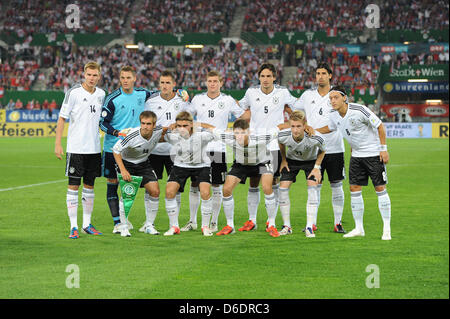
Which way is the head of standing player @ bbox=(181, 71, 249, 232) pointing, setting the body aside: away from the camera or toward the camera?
toward the camera

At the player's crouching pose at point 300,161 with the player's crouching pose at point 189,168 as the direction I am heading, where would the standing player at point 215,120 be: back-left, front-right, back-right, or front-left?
front-right

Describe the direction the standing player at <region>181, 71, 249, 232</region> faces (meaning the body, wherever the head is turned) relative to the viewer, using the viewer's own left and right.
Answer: facing the viewer

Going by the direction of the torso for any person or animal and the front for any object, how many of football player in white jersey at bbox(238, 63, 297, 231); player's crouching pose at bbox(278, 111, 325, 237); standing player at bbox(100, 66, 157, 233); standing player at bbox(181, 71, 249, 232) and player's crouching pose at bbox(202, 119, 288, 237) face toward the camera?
5

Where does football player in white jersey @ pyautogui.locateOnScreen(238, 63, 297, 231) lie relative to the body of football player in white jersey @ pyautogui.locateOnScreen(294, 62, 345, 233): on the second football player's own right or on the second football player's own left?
on the second football player's own right

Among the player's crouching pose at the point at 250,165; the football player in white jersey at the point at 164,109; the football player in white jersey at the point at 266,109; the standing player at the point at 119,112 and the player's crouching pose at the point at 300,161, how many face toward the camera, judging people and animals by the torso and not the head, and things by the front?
5

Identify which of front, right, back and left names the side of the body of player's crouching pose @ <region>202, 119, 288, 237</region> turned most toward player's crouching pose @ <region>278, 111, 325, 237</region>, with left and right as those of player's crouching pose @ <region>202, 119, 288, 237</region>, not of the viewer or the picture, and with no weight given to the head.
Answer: left

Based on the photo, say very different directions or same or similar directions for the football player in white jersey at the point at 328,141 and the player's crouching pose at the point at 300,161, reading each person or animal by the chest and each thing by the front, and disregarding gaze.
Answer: same or similar directions

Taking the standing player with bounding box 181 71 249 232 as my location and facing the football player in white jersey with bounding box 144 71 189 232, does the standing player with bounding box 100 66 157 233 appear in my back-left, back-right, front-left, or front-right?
front-left

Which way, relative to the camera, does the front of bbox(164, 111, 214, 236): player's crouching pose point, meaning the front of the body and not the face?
toward the camera

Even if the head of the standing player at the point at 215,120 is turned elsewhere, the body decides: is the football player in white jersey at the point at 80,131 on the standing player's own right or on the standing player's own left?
on the standing player's own right

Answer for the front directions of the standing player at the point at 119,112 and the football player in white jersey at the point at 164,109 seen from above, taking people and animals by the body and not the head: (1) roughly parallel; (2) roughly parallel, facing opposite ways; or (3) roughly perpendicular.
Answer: roughly parallel

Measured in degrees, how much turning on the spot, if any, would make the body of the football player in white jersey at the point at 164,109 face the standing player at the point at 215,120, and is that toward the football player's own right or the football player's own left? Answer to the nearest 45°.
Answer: approximately 90° to the football player's own left

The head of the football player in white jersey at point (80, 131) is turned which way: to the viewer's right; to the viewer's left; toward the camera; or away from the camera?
toward the camera

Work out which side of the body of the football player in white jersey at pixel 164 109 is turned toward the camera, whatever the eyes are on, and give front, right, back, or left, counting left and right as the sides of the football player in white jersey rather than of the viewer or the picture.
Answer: front

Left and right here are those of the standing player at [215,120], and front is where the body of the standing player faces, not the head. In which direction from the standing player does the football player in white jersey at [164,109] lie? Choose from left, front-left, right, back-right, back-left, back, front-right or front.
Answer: right

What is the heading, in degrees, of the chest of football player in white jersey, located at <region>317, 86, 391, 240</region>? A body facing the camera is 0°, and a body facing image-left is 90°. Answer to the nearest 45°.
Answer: approximately 45°

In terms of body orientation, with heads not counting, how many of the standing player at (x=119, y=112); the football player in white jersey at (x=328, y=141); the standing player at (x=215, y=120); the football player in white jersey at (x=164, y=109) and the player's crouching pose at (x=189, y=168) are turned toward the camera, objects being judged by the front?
5

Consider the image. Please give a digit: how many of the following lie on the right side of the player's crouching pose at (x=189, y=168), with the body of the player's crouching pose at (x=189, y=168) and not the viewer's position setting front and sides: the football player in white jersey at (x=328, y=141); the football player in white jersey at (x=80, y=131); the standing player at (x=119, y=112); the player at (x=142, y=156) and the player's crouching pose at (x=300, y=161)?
3
